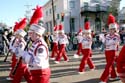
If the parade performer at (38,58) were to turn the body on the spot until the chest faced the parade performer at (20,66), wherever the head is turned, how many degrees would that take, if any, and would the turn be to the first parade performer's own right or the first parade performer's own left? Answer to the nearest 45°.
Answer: approximately 90° to the first parade performer's own right

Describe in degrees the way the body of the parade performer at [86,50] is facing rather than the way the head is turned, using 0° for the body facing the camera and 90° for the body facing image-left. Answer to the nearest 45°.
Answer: approximately 45°

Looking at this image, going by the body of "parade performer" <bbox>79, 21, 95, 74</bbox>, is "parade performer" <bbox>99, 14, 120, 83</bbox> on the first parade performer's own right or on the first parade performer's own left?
on the first parade performer's own left
